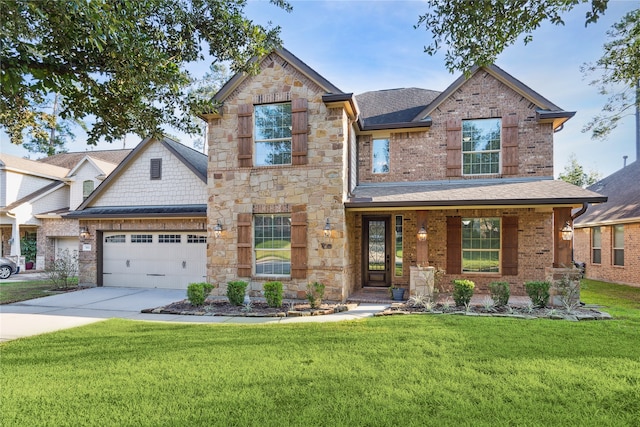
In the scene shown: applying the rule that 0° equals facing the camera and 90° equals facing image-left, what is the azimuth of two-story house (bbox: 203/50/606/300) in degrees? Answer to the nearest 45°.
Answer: approximately 0°
